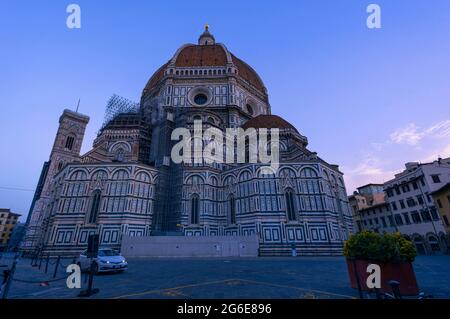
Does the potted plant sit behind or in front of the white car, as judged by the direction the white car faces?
in front

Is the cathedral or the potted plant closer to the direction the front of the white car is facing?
the potted plant

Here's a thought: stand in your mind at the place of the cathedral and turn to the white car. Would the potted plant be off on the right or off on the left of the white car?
left

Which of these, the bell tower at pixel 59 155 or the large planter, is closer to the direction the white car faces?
the large planter

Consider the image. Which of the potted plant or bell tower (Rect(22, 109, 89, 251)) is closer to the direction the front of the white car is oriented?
the potted plant

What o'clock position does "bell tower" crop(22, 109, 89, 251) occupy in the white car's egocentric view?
The bell tower is roughly at 7 o'clock from the white car.

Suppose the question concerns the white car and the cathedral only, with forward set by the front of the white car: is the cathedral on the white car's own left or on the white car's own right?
on the white car's own left

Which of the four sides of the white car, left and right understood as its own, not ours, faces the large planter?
front
